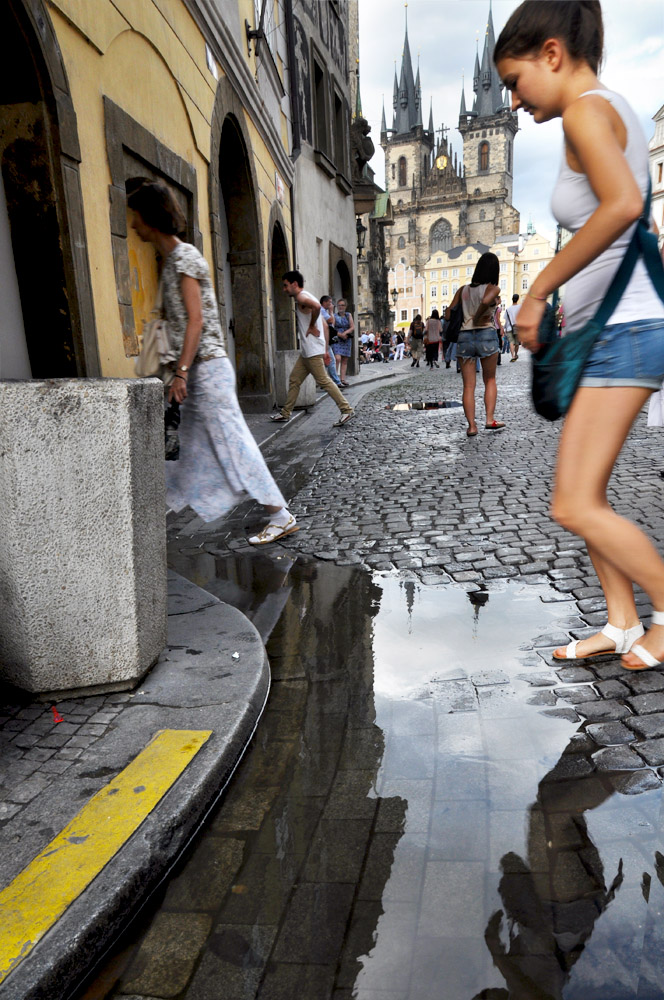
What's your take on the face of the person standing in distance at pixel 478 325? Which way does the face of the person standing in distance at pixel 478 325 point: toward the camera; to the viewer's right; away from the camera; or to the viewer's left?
away from the camera

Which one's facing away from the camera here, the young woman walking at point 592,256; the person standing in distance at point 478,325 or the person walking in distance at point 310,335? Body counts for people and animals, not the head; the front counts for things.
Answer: the person standing in distance at point 478,325

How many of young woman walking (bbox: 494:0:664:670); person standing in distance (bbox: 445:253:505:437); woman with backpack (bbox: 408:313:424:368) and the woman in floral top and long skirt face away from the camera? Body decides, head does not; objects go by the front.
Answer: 2

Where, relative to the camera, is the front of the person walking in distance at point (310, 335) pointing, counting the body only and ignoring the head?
to the viewer's left

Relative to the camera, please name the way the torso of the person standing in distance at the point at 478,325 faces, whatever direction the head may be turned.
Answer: away from the camera

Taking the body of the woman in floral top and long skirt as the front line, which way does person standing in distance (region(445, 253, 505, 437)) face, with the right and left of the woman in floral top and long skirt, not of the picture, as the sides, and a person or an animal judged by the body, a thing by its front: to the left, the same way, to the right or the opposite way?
to the right

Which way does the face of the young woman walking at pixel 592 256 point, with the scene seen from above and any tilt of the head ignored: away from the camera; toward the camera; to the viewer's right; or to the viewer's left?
to the viewer's left

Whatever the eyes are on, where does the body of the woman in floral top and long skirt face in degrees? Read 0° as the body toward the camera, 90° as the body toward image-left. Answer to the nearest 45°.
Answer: approximately 90°

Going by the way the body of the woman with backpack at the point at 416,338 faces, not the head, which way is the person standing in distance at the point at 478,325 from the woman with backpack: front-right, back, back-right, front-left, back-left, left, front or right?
back

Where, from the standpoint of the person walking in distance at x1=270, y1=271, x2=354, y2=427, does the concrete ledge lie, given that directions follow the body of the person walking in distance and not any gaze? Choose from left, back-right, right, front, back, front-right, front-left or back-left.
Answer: left

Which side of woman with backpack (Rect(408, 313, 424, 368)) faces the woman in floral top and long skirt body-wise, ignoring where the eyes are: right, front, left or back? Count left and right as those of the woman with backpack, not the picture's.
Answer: back

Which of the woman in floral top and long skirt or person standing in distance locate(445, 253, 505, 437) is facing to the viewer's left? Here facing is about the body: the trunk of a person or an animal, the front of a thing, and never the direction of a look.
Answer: the woman in floral top and long skirt

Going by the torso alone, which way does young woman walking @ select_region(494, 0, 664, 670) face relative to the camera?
to the viewer's left

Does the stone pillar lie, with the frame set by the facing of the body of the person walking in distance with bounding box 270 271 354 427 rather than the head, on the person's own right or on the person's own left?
on the person's own left

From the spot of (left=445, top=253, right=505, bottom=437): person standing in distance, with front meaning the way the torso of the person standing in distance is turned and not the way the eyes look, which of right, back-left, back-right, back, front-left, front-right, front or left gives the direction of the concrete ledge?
back
